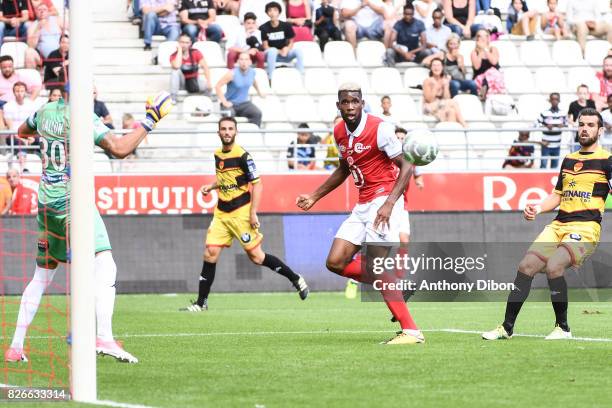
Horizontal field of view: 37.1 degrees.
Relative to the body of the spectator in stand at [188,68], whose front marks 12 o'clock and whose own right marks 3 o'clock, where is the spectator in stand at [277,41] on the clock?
the spectator in stand at [277,41] is roughly at 8 o'clock from the spectator in stand at [188,68].

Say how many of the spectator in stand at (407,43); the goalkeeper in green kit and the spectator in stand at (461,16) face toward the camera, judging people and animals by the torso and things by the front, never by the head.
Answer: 2

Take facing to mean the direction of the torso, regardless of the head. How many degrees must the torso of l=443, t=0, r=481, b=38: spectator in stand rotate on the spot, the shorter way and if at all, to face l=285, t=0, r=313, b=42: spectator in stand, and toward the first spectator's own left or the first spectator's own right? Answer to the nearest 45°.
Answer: approximately 45° to the first spectator's own right

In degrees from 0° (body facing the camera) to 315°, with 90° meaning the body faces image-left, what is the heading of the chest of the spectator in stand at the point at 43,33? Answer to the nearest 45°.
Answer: approximately 0°

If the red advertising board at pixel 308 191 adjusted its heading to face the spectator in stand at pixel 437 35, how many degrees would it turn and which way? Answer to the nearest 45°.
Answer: approximately 135° to its left

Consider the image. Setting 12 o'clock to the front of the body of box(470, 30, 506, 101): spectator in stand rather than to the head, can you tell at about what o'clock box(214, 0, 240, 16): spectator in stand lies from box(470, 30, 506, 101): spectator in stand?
box(214, 0, 240, 16): spectator in stand is roughly at 3 o'clock from box(470, 30, 506, 101): spectator in stand.
